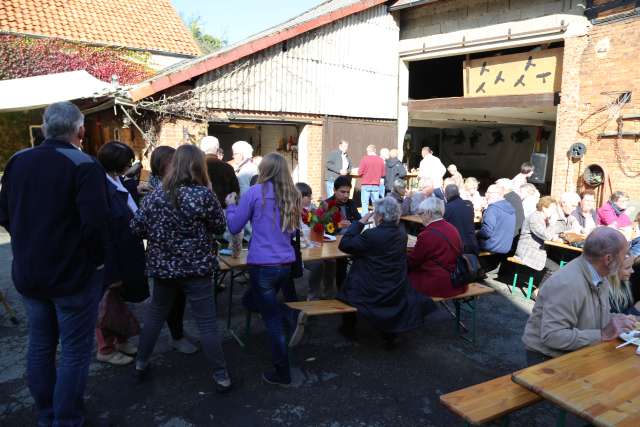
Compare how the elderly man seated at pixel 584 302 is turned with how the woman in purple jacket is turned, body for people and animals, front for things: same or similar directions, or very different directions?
very different directions

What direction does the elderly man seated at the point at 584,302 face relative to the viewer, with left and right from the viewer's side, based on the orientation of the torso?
facing to the right of the viewer

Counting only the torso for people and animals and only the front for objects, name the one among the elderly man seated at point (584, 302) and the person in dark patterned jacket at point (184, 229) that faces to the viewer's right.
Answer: the elderly man seated

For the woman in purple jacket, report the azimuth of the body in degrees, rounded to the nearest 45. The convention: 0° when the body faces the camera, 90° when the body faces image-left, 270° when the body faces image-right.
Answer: approximately 135°

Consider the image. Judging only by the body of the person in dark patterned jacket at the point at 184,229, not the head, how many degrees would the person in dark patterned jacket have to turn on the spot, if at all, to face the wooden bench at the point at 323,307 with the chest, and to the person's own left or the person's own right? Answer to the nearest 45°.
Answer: approximately 45° to the person's own right

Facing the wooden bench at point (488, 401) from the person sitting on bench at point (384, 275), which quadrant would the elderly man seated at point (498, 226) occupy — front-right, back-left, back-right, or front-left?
back-left

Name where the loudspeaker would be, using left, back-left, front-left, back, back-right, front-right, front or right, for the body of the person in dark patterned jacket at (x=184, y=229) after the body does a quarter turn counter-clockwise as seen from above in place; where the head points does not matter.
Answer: back-right

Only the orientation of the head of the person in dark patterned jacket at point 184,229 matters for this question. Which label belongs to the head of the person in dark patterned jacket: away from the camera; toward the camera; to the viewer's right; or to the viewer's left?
away from the camera

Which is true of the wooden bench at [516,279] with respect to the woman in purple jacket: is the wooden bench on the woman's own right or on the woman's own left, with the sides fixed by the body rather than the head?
on the woman's own right

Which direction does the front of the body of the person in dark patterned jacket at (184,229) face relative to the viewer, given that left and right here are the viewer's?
facing away from the viewer
